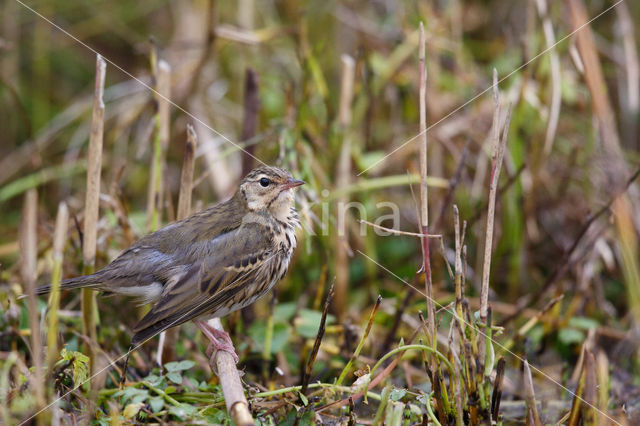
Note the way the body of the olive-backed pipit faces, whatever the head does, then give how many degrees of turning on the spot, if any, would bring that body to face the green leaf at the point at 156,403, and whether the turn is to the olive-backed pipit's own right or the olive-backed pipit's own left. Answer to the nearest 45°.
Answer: approximately 90° to the olive-backed pipit's own right

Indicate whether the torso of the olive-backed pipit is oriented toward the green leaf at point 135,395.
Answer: no

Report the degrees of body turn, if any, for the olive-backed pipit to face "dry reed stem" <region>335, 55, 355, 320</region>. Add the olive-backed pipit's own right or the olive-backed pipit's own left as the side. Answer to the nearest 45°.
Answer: approximately 45° to the olive-backed pipit's own left

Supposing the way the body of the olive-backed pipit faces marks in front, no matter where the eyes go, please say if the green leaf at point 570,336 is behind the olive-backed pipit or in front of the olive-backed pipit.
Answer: in front

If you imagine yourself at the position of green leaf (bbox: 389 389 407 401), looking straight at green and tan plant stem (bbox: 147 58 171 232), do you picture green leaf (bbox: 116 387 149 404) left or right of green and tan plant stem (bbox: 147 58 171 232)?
left

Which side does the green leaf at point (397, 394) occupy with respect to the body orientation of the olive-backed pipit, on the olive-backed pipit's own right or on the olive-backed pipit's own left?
on the olive-backed pipit's own right

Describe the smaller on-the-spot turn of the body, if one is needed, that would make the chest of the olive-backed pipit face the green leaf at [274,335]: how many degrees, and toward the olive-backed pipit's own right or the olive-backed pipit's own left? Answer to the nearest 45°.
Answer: approximately 45° to the olive-backed pipit's own left

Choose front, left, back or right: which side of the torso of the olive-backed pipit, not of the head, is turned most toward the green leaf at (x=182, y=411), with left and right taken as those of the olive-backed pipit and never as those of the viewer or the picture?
right

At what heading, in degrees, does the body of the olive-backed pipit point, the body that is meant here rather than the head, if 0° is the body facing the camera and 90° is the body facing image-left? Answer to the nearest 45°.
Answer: approximately 270°

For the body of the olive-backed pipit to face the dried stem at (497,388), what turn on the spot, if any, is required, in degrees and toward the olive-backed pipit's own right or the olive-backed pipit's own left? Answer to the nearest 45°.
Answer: approximately 45° to the olive-backed pipit's own right

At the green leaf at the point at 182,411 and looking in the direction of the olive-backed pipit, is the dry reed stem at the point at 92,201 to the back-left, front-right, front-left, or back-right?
front-left
